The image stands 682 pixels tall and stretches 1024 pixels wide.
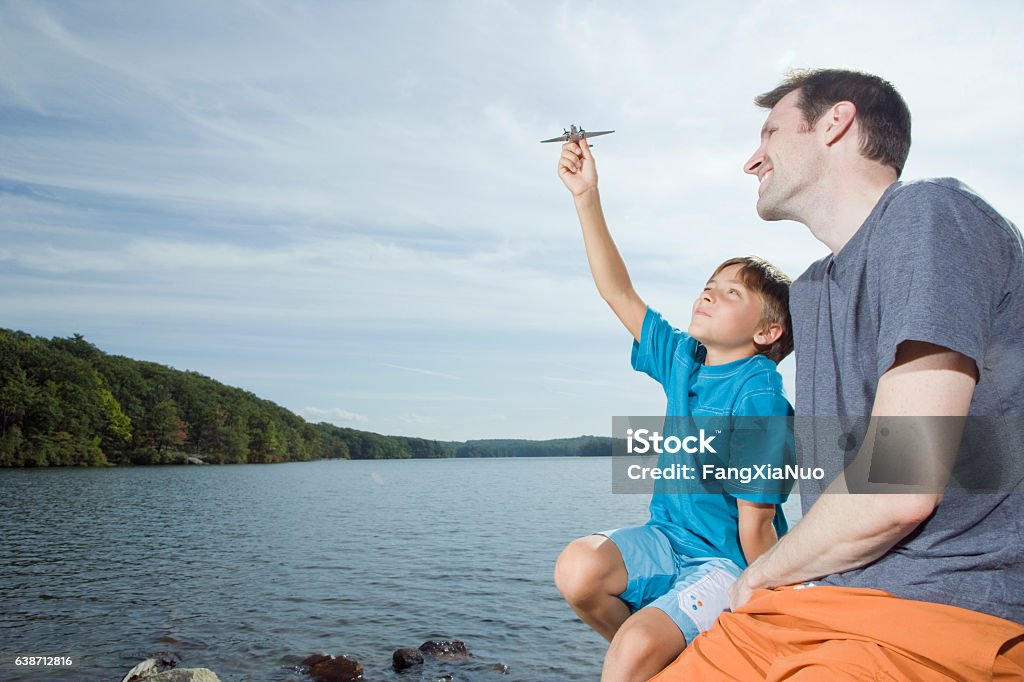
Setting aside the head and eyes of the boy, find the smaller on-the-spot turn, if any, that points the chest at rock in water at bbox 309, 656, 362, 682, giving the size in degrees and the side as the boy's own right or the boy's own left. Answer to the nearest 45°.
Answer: approximately 90° to the boy's own right

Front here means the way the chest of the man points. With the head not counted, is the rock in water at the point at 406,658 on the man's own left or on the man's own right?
on the man's own right

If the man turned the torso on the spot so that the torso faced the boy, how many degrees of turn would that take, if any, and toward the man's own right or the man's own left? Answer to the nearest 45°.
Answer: approximately 45° to the man's own right

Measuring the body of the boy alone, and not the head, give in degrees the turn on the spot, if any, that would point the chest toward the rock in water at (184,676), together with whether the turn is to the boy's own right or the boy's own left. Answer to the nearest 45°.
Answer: approximately 90° to the boy's own right

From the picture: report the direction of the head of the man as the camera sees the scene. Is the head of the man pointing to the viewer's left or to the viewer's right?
to the viewer's left

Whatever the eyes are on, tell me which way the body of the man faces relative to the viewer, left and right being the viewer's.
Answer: facing to the left of the viewer

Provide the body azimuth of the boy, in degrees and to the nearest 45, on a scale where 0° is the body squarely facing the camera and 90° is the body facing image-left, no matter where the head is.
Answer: approximately 45°

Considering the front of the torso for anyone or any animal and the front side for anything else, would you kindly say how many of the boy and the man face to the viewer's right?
0

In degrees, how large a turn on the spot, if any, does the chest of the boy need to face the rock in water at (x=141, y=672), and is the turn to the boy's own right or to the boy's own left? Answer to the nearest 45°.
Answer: approximately 90° to the boy's own right

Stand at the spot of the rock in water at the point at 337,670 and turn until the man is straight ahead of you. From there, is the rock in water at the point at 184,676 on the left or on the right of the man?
right
